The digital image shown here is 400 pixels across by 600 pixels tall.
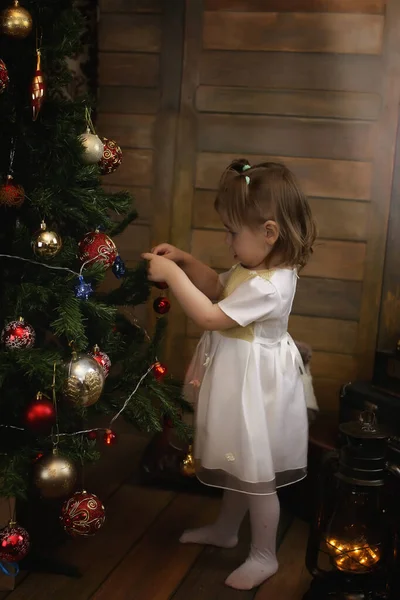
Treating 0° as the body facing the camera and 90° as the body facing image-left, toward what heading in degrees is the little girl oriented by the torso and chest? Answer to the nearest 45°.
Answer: approximately 90°

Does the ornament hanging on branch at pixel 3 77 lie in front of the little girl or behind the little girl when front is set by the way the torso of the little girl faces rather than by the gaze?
in front

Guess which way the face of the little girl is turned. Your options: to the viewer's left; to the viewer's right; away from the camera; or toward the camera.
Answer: to the viewer's left

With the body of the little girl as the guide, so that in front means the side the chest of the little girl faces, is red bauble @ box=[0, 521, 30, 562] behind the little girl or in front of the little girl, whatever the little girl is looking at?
in front
